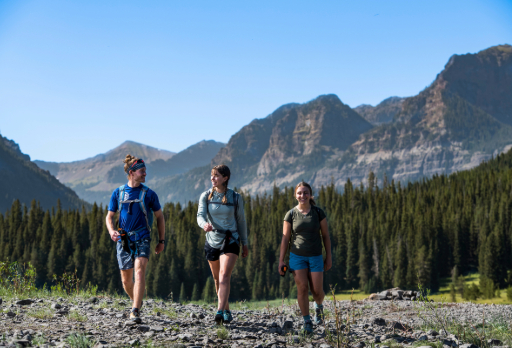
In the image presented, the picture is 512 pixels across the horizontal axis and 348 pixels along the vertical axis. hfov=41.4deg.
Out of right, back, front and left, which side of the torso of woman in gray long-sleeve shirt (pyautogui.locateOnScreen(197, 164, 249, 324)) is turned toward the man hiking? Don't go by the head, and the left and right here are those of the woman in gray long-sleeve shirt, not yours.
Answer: right

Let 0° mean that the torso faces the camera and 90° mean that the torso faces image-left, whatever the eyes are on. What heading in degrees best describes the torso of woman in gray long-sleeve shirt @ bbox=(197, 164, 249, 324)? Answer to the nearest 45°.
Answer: approximately 0°

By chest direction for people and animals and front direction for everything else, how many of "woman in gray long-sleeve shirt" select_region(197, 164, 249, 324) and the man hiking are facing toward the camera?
2

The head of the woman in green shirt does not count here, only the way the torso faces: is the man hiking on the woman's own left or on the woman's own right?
on the woman's own right

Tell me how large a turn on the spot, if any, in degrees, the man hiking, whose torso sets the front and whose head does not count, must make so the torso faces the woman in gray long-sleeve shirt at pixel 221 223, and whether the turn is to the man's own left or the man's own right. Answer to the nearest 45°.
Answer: approximately 90° to the man's own left

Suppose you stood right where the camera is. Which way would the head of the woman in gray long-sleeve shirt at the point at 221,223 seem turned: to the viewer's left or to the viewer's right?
to the viewer's left

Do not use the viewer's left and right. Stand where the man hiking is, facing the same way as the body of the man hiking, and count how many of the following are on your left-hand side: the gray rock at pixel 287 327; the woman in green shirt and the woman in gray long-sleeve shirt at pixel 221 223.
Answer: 3
